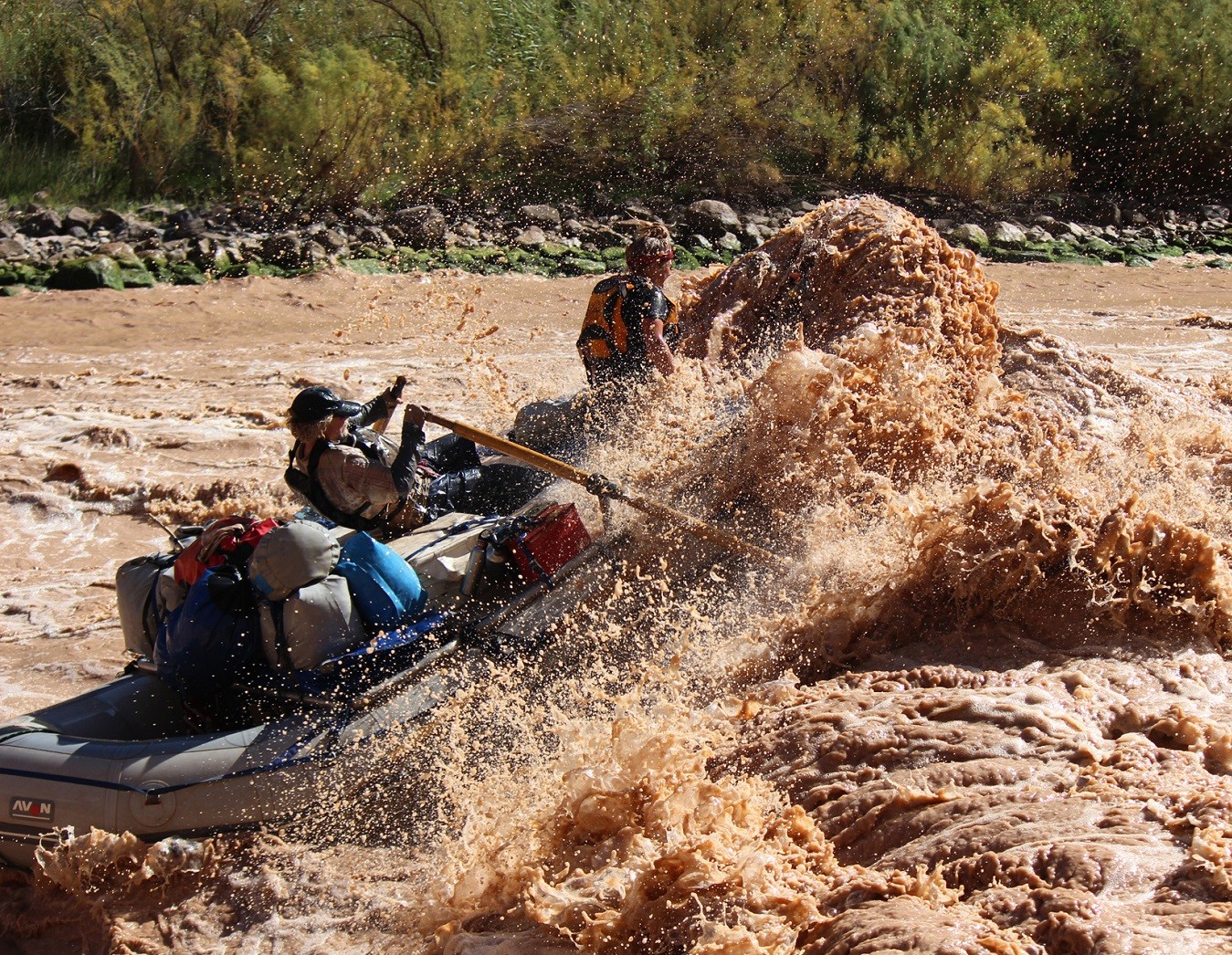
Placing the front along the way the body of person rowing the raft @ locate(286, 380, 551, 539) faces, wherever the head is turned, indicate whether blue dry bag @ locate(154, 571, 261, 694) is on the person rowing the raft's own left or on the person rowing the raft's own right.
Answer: on the person rowing the raft's own right

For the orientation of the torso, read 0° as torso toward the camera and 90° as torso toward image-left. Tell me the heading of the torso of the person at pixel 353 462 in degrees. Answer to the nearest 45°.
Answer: approximately 270°

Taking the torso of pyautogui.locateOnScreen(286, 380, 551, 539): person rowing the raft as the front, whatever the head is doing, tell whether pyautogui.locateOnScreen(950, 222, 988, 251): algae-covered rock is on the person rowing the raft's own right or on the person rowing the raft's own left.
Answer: on the person rowing the raft's own left

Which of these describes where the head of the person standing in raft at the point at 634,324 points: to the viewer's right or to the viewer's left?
to the viewer's right

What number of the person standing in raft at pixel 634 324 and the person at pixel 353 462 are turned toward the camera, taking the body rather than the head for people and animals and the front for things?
0

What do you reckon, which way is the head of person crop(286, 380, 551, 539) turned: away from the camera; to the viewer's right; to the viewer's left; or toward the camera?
to the viewer's right

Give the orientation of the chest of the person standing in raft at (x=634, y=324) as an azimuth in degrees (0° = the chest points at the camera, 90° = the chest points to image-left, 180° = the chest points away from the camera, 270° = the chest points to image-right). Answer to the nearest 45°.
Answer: approximately 225°

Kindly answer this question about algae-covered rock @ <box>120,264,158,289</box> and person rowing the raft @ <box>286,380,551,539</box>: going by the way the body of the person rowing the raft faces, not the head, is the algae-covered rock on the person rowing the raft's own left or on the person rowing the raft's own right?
on the person rowing the raft's own left

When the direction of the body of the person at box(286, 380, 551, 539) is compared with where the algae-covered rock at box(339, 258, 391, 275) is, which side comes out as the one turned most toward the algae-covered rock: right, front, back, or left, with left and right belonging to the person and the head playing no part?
left
